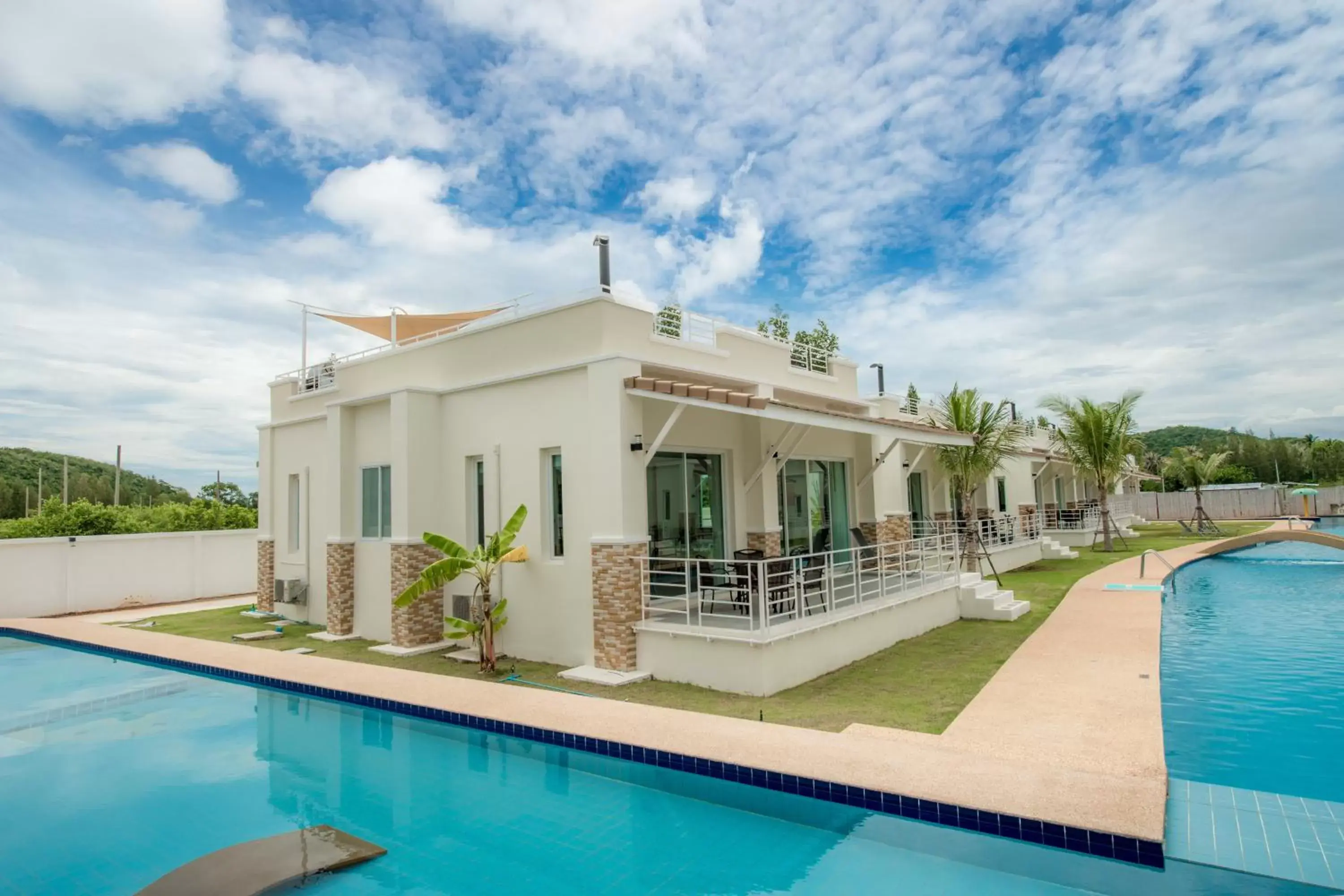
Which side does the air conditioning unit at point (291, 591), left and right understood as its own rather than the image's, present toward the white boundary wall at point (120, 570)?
right

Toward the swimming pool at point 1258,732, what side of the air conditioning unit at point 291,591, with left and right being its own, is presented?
left

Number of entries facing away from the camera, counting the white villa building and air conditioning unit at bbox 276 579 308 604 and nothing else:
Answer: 0

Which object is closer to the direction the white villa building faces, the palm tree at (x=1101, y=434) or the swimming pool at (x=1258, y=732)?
the swimming pool

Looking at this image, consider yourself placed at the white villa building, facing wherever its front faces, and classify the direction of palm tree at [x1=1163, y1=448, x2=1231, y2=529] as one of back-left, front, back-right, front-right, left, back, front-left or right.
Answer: left

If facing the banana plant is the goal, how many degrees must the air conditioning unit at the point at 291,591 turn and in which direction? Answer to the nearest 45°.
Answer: approximately 45° to its left

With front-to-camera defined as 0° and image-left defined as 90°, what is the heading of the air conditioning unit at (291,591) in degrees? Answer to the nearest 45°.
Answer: approximately 45°

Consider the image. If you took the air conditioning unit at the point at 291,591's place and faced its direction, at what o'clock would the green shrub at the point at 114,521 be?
The green shrub is roughly at 4 o'clock from the air conditioning unit.

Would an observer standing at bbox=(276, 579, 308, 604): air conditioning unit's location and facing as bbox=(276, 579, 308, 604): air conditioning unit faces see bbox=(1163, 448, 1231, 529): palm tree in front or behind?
behind

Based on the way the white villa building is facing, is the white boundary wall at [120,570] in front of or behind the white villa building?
behind

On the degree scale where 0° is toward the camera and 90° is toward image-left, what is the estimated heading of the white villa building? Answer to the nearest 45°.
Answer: approximately 315°

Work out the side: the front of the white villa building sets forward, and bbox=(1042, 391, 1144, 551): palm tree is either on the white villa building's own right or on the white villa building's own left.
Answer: on the white villa building's own left
